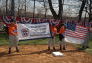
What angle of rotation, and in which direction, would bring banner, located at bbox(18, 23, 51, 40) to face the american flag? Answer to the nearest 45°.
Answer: approximately 135° to its left

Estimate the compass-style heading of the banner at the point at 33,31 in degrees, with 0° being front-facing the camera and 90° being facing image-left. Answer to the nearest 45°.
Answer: approximately 0°

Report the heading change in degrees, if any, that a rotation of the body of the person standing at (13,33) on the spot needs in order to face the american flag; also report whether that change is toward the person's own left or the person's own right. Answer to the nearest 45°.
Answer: approximately 45° to the person's own left
